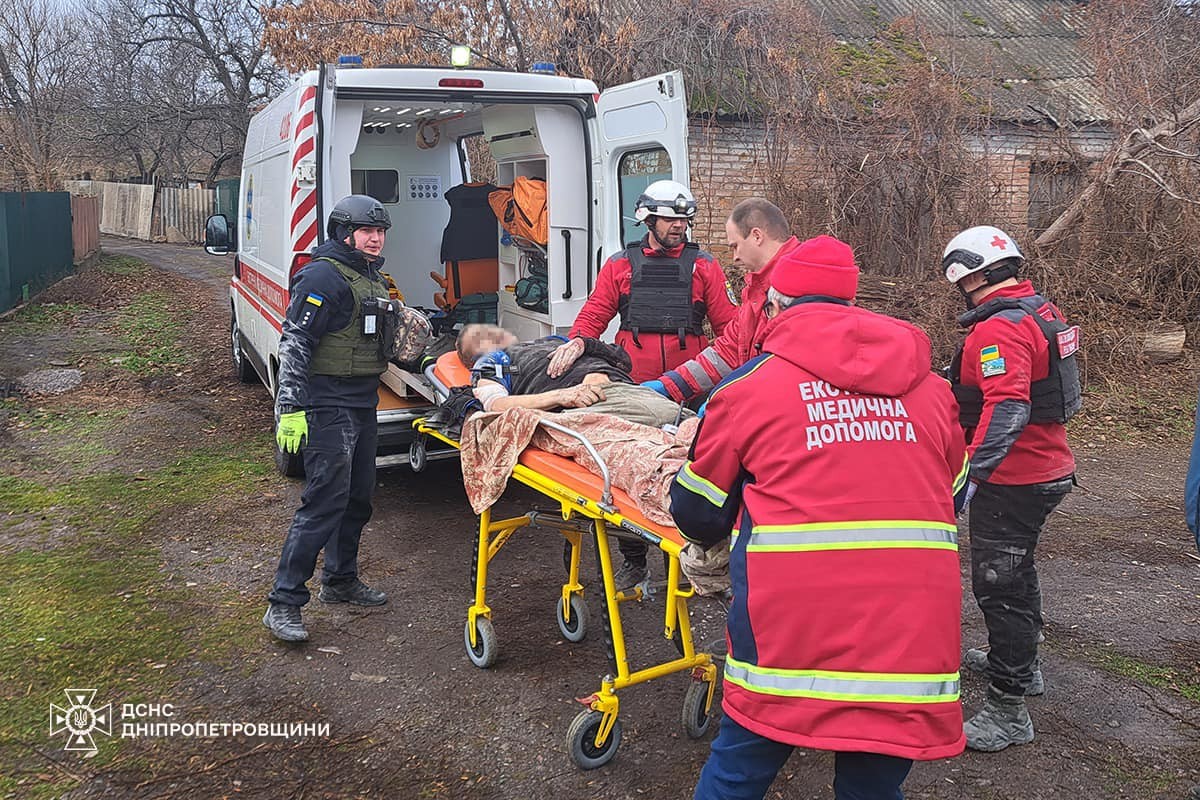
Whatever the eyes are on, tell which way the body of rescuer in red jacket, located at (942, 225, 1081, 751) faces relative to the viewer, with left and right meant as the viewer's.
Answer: facing to the left of the viewer

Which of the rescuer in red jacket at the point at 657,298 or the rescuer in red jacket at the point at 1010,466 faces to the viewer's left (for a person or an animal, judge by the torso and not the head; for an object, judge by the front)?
the rescuer in red jacket at the point at 1010,466

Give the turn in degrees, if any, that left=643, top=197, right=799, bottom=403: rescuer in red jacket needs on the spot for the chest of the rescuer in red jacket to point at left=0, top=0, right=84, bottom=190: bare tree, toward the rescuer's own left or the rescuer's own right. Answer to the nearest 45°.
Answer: approximately 45° to the rescuer's own right

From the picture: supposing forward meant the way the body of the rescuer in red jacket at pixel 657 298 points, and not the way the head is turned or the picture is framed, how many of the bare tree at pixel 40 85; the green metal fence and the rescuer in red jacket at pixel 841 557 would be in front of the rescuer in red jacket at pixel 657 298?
1

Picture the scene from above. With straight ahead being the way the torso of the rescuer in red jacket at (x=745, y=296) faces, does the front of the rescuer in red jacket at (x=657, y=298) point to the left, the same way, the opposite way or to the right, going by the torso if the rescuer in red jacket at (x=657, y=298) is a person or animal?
to the left

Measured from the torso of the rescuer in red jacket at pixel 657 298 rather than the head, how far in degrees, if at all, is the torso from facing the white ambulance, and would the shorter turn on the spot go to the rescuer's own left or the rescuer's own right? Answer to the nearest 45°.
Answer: approximately 135° to the rescuer's own right

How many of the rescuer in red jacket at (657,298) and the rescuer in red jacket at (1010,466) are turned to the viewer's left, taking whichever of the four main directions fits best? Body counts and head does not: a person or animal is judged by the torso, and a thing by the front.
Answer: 1

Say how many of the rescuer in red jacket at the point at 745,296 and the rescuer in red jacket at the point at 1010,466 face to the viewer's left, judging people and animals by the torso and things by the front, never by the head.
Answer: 2

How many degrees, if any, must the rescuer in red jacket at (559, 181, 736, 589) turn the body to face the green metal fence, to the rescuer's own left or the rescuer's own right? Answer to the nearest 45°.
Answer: approximately 135° to the rescuer's own right

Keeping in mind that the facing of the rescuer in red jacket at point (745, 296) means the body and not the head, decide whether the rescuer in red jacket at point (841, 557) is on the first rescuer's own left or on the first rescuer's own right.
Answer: on the first rescuer's own left

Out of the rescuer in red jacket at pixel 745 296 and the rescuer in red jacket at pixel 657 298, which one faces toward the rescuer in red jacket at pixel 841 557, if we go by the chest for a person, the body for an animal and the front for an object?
the rescuer in red jacket at pixel 657 298

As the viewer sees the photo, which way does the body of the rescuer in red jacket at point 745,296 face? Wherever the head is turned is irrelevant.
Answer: to the viewer's left

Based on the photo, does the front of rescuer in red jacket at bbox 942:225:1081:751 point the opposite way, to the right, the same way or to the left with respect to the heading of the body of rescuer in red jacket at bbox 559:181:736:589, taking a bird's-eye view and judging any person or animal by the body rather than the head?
to the right

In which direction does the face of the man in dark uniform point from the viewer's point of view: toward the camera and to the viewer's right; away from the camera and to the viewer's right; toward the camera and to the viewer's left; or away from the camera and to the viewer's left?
toward the camera and to the viewer's right
